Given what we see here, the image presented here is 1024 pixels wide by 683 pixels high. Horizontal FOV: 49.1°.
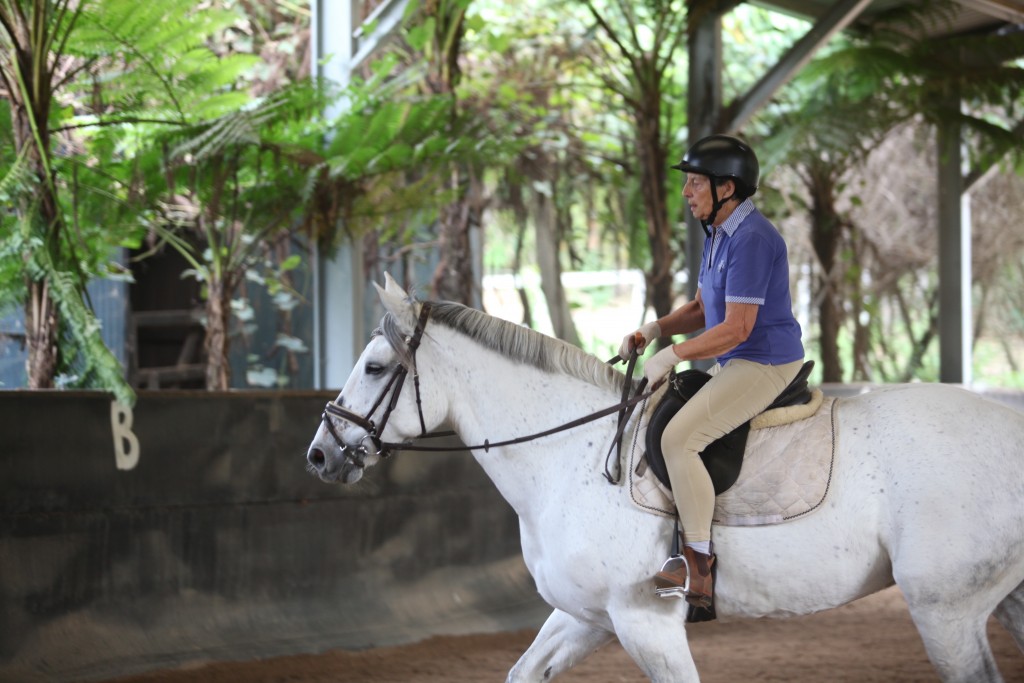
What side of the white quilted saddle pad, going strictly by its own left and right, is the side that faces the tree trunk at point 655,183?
right

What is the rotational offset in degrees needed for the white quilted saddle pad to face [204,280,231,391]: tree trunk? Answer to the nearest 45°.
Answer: approximately 45° to its right

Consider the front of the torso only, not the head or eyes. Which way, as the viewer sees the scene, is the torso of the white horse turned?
to the viewer's left

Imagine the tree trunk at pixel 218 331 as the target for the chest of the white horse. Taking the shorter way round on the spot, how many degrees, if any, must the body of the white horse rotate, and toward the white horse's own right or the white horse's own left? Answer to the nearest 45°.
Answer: approximately 45° to the white horse's own right

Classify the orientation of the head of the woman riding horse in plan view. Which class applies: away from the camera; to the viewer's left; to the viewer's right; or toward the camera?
to the viewer's left

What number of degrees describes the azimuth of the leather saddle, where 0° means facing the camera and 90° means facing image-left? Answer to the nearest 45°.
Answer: approximately 90°

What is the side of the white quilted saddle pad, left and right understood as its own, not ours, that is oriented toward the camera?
left

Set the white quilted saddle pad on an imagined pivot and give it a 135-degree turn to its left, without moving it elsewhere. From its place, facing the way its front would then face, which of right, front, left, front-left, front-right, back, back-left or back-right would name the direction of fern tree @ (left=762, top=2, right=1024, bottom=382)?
back-left

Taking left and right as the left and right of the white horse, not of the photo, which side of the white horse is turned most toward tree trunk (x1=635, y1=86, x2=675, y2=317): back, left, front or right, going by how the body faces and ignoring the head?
right

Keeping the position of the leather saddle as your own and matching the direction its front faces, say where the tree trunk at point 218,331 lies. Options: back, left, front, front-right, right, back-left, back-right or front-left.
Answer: front-right
